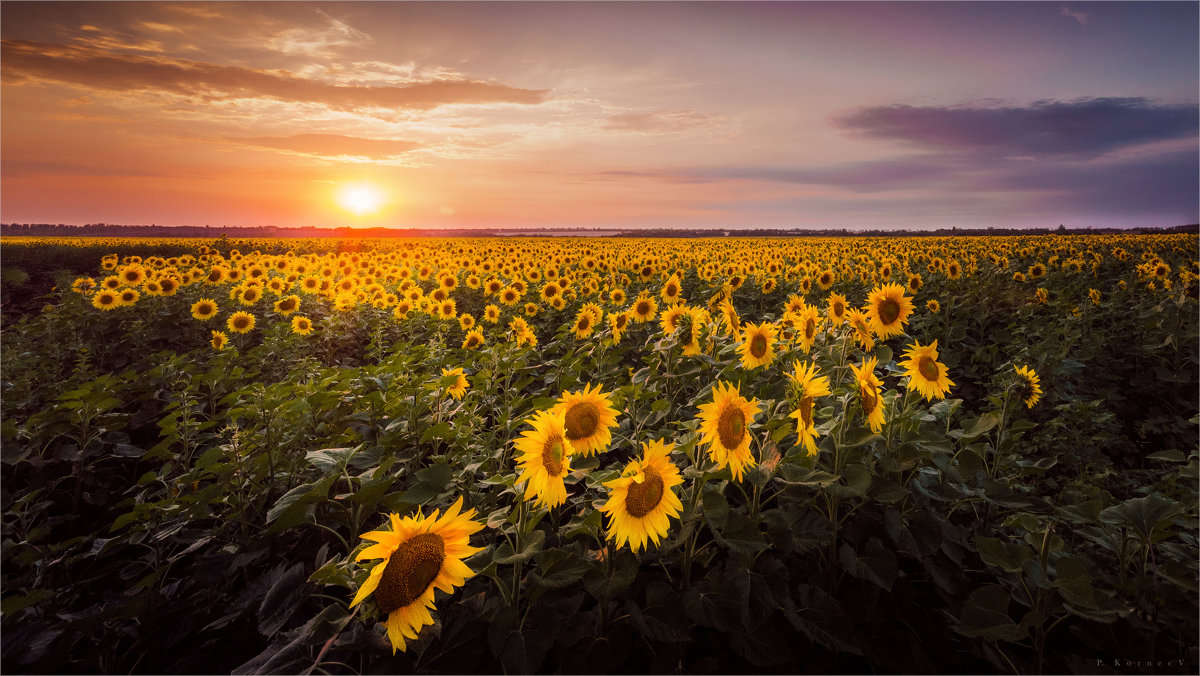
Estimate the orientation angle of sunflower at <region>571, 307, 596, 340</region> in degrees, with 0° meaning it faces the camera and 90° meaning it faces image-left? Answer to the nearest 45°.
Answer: approximately 0°

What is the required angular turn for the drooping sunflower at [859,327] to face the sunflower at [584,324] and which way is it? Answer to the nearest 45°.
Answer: approximately 90° to its right
